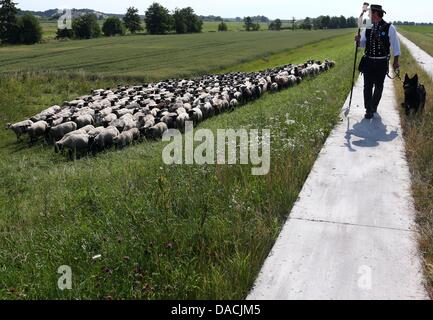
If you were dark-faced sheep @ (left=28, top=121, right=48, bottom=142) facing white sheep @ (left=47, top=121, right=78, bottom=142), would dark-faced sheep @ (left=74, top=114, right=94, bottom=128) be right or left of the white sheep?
left

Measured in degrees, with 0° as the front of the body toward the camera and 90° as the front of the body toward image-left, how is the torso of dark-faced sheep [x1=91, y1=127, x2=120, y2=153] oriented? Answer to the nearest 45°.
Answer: approximately 45°

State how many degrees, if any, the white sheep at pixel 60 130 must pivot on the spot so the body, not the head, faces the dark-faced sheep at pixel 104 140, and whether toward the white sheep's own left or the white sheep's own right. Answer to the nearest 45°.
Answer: approximately 90° to the white sheep's own left

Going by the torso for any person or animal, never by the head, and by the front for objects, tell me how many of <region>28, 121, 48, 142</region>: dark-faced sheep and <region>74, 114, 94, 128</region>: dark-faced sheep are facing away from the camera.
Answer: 0

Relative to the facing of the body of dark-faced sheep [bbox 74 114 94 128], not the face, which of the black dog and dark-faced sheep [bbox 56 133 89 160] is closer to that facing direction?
the dark-faced sheep

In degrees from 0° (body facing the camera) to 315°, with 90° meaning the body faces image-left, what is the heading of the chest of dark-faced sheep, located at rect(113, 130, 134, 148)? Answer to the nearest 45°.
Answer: approximately 45°
